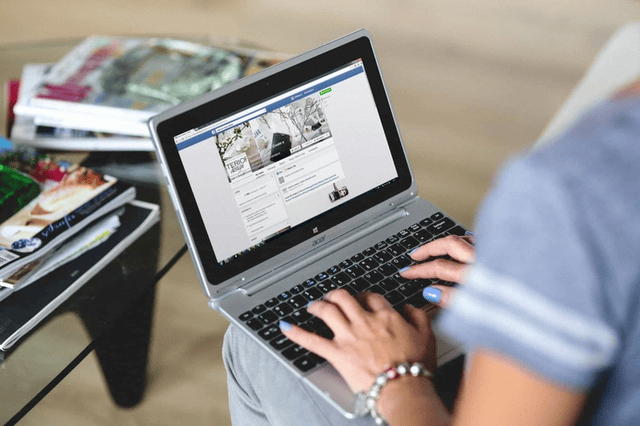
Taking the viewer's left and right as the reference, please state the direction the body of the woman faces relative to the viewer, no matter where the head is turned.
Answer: facing away from the viewer and to the left of the viewer
